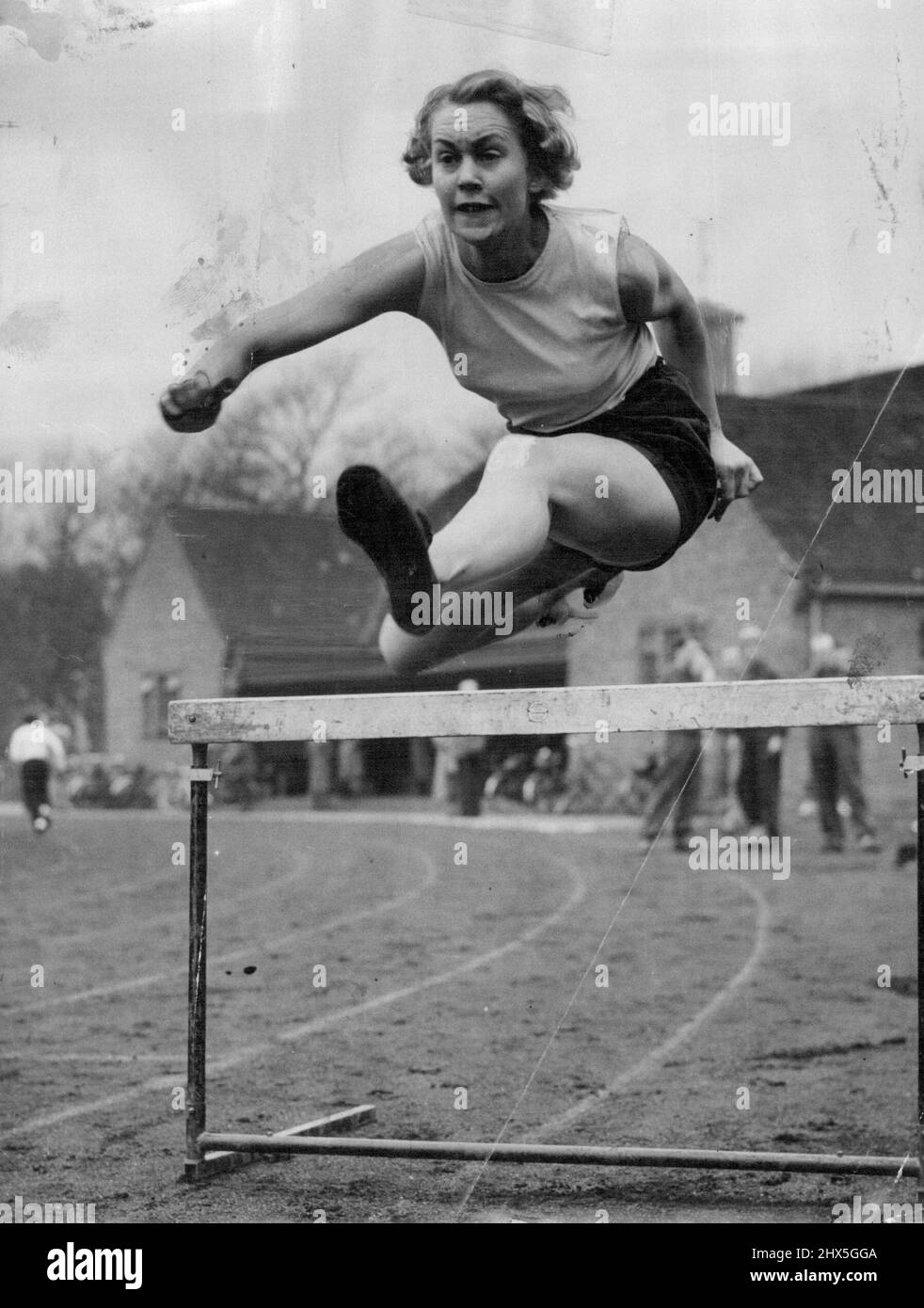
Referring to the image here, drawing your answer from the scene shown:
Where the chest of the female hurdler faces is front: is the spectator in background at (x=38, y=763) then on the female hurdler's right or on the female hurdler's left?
on the female hurdler's right

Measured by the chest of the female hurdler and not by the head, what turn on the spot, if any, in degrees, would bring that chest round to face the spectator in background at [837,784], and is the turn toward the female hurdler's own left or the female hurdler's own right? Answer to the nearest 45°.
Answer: approximately 135° to the female hurdler's own right

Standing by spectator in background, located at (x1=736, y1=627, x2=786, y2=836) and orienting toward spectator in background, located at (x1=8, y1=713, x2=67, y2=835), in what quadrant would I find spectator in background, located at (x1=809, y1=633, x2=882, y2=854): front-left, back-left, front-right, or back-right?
back-left

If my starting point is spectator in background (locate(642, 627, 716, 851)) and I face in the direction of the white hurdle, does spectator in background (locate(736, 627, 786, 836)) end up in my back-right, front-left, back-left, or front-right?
back-left

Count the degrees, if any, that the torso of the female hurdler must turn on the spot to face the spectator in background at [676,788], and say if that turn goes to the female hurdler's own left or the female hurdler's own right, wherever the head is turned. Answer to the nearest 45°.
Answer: approximately 135° to the female hurdler's own right

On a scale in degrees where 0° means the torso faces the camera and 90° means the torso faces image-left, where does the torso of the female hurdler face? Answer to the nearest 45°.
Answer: approximately 45°

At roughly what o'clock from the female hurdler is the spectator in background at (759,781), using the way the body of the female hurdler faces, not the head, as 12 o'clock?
The spectator in background is roughly at 5 o'clock from the female hurdler.
